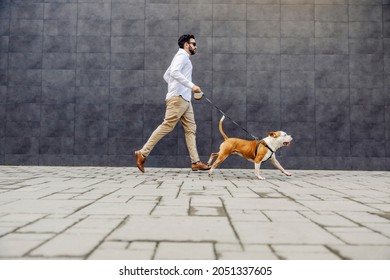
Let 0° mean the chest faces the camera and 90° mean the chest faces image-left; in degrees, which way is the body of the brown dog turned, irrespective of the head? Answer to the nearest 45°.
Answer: approximately 270°

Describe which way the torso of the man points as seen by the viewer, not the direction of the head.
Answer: to the viewer's right

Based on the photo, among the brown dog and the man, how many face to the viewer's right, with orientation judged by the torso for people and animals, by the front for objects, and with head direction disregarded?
2

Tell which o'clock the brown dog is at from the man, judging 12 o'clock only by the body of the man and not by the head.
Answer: The brown dog is roughly at 1 o'clock from the man.

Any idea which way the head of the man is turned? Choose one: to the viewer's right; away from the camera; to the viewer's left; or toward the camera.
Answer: to the viewer's right

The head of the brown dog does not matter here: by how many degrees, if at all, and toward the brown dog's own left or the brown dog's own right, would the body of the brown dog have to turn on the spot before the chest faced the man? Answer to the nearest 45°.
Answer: approximately 180°
